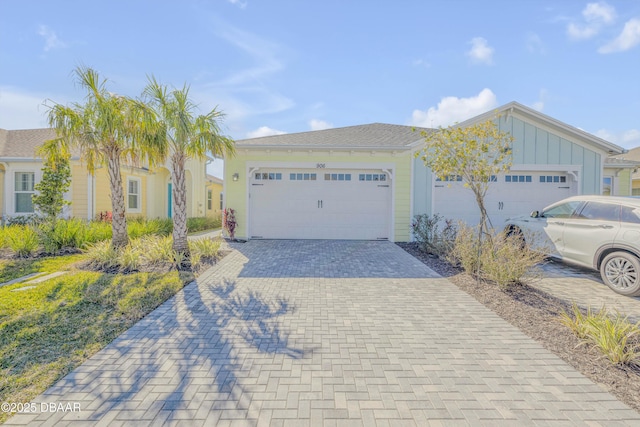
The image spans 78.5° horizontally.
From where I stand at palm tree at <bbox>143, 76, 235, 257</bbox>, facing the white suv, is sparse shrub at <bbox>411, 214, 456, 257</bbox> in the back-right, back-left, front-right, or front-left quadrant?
front-left

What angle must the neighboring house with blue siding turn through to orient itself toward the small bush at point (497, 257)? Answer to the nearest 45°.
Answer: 0° — it already faces it

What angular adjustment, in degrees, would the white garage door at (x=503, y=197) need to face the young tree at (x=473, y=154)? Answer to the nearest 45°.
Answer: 0° — it already faces it

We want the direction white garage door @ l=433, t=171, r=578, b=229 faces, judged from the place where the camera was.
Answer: facing the viewer

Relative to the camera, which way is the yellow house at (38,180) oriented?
toward the camera

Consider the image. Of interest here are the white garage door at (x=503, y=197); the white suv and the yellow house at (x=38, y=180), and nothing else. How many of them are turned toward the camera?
2

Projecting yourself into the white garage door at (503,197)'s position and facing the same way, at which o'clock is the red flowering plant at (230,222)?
The red flowering plant is roughly at 2 o'clock from the white garage door.

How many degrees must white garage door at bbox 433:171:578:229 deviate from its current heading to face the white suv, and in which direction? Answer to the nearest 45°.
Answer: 0° — it already faces it

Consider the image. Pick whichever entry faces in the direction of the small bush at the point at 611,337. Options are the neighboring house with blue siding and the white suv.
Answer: the neighboring house with blue siding

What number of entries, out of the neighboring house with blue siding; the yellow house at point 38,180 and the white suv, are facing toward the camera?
2
